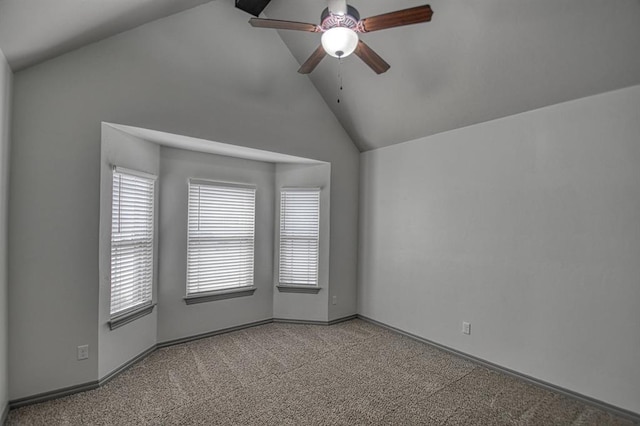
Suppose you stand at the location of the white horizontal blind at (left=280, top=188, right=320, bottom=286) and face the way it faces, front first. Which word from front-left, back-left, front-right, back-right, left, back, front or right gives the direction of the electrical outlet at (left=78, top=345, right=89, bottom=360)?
front-right

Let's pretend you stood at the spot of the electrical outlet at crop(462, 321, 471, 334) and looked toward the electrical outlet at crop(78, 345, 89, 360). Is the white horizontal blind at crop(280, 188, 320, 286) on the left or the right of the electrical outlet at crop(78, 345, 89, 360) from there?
right

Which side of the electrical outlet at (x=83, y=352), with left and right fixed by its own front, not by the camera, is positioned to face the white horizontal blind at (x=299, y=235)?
left

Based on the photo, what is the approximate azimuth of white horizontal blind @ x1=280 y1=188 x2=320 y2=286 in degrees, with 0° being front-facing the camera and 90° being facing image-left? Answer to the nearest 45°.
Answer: approximately 0°

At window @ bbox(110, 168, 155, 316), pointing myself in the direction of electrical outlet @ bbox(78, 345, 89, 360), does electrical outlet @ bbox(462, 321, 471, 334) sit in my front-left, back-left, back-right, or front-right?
back-left

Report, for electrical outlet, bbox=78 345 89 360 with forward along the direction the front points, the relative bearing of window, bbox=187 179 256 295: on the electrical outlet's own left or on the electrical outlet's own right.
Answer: on the electrical outlet's own left

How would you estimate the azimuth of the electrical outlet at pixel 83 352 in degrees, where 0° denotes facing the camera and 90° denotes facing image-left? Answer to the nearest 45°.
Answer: approximately 0°
